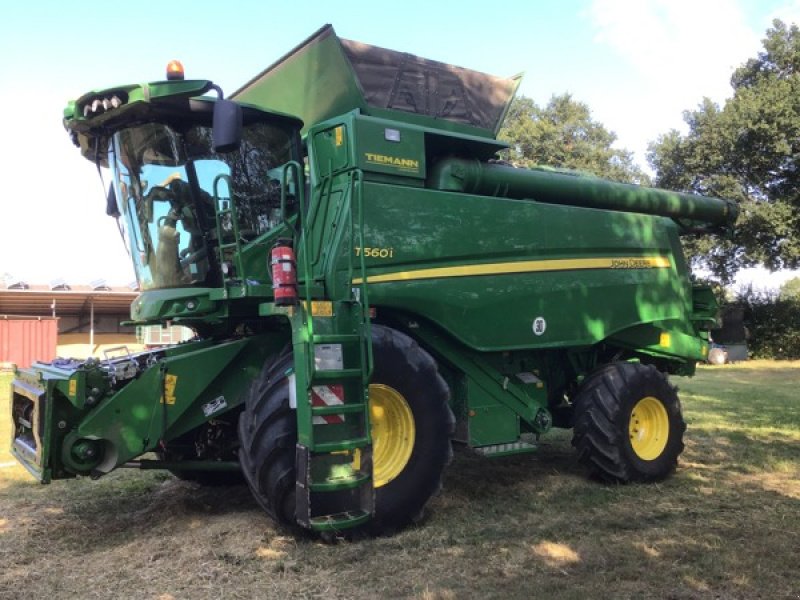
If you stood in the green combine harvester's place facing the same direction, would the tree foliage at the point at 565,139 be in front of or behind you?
behind

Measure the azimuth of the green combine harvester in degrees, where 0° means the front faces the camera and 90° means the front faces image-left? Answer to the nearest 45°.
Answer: approximately 45°

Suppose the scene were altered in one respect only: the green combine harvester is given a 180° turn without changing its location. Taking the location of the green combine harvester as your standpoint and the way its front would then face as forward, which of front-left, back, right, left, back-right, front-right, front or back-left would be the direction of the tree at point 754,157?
front

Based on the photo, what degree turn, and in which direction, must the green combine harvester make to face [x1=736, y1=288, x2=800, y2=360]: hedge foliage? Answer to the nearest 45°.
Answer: approximately 180°
